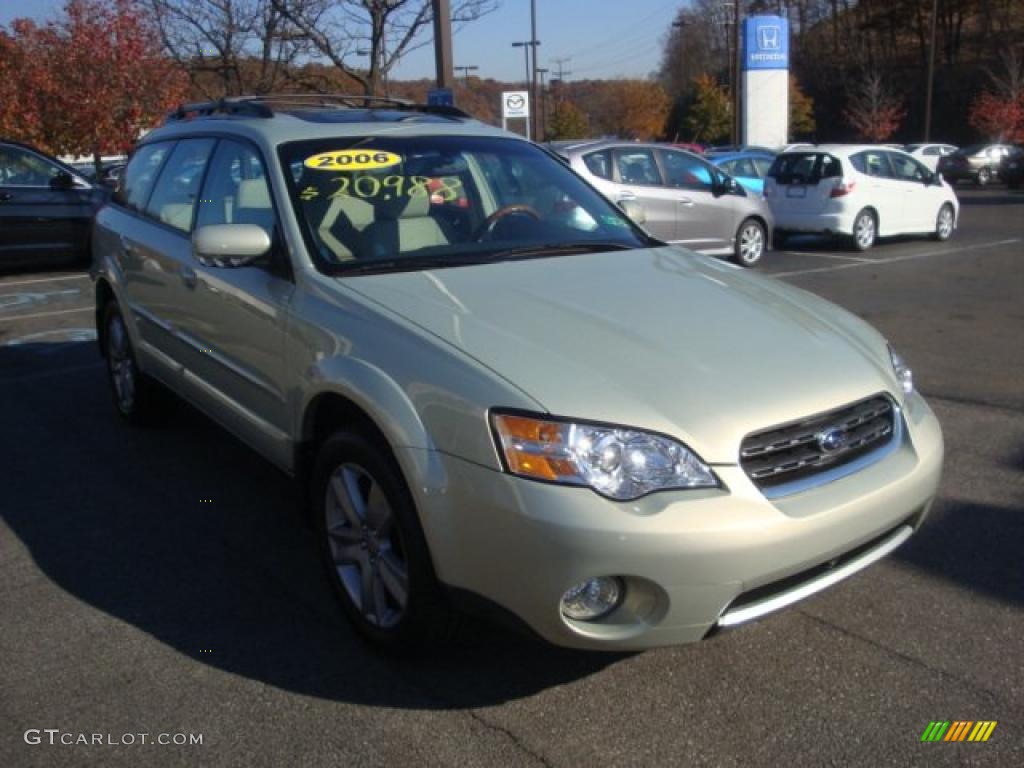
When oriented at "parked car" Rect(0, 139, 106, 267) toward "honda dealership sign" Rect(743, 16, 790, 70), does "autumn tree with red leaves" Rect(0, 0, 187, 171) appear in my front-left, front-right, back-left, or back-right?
front-left

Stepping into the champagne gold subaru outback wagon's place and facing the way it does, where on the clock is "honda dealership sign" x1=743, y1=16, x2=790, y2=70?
The honda dealership sign is roughly at 8 o'clock from the champagne gold subaru outback wagon.

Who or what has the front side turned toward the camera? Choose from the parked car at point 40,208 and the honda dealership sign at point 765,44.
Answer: the honda dealership sign

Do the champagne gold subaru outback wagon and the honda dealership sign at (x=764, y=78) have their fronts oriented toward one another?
no

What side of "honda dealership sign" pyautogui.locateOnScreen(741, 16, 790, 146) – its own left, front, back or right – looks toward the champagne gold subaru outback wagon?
front

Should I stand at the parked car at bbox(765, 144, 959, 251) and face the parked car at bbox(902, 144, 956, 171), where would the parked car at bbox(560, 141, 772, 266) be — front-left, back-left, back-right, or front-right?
back-left

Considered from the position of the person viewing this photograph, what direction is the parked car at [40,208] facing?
facing to the right of the viewer

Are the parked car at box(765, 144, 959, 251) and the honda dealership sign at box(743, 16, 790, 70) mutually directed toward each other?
no

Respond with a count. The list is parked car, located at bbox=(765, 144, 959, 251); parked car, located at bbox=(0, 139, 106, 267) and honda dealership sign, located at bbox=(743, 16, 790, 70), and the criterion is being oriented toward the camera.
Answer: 1

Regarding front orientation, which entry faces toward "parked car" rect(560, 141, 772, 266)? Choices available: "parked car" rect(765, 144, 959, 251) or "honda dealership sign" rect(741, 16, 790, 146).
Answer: the honda dealership sign

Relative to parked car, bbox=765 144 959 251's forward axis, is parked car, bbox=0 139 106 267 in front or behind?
behind

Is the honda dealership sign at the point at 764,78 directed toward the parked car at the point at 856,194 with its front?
yes

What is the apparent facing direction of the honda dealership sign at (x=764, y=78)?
toward the camera
